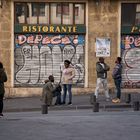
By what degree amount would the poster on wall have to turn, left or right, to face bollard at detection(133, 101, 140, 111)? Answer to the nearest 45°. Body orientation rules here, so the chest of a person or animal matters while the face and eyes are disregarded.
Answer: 0° — it already faces it

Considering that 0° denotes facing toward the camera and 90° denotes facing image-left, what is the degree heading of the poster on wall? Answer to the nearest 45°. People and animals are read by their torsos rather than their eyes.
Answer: approximately 0°

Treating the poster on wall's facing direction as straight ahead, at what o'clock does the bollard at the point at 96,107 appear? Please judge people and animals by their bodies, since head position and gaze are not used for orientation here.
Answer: The bollard is roughly at 12 o'clock from the poster on wall.

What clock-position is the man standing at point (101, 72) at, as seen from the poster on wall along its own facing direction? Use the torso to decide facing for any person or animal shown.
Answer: The man standing is roughly at 12 o'clock from the poster on wall.
